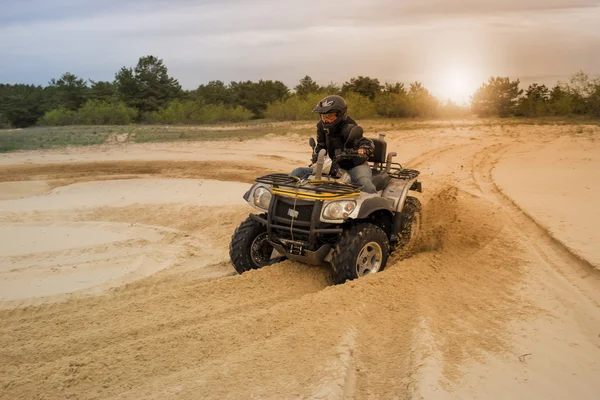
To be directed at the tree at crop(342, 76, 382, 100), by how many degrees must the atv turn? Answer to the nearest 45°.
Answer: approximately 135° to its right

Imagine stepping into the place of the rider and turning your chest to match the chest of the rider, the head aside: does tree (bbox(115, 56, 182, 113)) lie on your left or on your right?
on your right

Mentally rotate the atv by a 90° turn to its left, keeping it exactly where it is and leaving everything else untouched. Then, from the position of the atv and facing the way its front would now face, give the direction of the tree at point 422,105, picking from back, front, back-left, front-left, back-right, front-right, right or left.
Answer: back-left

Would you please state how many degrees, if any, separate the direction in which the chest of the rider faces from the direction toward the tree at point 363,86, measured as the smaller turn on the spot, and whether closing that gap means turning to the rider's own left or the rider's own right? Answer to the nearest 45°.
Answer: approximately 135° to the rider's own right

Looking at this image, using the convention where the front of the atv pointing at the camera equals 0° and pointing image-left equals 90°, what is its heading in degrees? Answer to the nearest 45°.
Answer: approximately 45°

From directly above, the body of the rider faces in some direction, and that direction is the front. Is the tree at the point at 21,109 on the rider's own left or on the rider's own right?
on the rider's own right

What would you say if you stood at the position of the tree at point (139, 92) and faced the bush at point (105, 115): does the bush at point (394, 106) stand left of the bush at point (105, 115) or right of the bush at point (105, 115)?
left

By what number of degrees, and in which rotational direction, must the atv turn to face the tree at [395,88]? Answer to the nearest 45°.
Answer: approximately 135° to its right

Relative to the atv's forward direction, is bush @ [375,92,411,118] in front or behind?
behind
